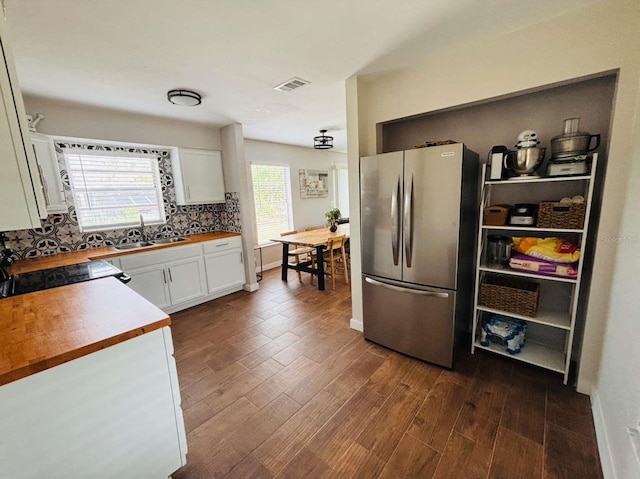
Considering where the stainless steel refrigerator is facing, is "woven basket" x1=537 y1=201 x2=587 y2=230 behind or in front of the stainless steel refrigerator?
behind

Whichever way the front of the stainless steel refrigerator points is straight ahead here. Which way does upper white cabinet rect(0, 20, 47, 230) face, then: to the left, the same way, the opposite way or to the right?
the opposite way

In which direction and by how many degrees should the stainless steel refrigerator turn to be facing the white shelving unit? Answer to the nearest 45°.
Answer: approximately 135° to its left

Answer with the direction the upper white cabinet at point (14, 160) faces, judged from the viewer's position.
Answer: facing to the right of the viewer

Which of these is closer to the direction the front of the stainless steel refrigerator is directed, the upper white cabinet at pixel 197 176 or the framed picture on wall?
the upper white cabinet

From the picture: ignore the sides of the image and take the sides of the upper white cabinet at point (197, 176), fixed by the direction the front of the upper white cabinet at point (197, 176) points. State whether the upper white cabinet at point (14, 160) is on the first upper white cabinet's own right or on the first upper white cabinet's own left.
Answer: on the first upper white cabinet's own right

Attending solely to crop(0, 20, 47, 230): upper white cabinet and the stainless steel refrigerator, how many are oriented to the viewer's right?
1

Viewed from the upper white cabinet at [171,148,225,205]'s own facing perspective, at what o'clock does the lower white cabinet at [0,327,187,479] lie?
The lower white cabinet is roughly at 2 o'clock from the upper white cabinet.

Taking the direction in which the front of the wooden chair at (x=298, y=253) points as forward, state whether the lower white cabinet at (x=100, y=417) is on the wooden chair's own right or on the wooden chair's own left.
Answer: on the wooden chair's own right

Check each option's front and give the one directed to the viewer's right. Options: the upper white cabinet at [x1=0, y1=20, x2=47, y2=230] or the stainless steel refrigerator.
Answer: the upper white cabinet
